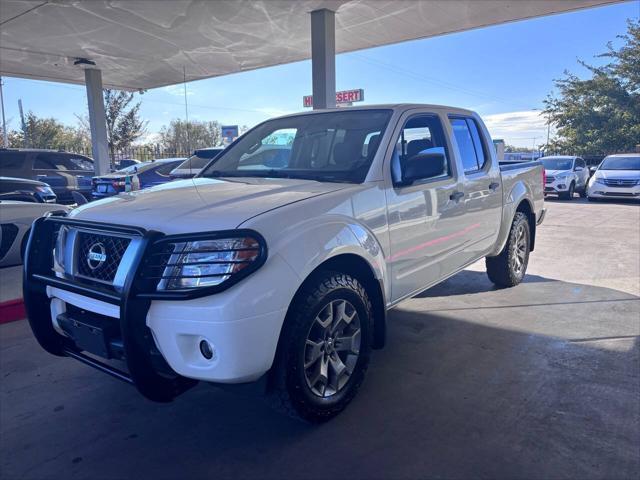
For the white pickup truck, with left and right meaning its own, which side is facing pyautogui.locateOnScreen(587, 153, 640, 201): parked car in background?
back

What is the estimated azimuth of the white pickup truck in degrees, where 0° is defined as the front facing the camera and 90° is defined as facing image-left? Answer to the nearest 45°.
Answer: approximately 45°

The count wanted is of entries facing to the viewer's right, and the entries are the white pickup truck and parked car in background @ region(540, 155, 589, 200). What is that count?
0

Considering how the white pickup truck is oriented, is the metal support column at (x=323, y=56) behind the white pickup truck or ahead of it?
behind

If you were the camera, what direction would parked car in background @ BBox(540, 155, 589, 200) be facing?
facing the viewer and to the left of the viewer

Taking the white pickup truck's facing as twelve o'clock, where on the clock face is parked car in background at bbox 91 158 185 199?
The parked car in background is roughly at 4 o'clock from the white pickup truck.

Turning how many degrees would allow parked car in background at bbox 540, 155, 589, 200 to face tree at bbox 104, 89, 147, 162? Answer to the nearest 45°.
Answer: approximately 45° to its right

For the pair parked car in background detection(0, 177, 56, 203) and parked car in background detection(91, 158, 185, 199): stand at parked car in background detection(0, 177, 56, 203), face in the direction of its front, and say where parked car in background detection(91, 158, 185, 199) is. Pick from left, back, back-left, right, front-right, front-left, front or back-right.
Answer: left

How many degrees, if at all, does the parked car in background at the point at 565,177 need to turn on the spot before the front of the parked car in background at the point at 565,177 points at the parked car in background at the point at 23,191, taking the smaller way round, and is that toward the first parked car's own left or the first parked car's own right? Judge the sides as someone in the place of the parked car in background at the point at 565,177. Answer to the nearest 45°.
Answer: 0° — it already faces it

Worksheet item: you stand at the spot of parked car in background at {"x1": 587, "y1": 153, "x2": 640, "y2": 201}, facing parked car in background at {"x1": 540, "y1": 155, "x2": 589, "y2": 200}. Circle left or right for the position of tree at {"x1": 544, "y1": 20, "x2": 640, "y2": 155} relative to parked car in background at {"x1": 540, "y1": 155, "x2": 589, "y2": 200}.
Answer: right

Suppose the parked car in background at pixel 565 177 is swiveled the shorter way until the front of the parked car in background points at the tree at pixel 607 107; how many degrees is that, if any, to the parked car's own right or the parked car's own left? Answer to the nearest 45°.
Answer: approximately 135° to the parked car's own right

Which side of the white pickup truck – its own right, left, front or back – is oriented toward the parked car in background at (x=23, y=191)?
right

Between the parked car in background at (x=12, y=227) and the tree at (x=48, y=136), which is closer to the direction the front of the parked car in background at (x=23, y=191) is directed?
the parked car in background
